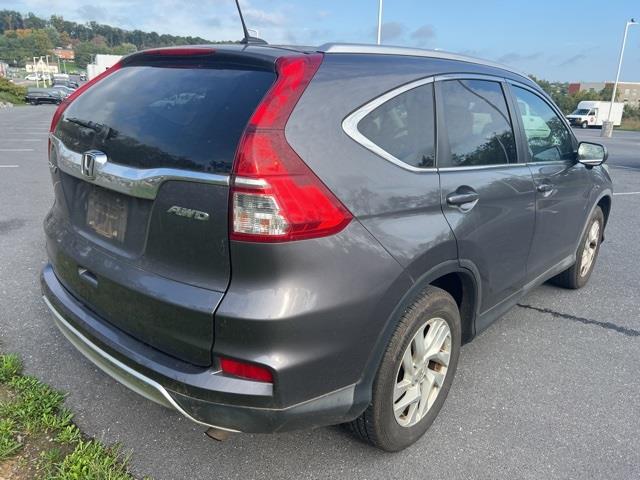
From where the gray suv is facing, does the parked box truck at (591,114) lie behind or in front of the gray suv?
in front

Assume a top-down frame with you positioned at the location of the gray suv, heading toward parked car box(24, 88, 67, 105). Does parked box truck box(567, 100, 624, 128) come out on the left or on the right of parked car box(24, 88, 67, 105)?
right

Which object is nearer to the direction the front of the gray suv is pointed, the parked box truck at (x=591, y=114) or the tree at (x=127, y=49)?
the parked box truck

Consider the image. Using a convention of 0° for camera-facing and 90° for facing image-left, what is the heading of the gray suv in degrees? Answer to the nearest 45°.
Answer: approximately 225°

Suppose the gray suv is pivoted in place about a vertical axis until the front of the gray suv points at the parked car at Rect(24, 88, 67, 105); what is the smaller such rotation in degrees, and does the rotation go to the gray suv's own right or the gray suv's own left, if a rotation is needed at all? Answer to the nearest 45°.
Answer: approximately 90° to the gray suv's own left
